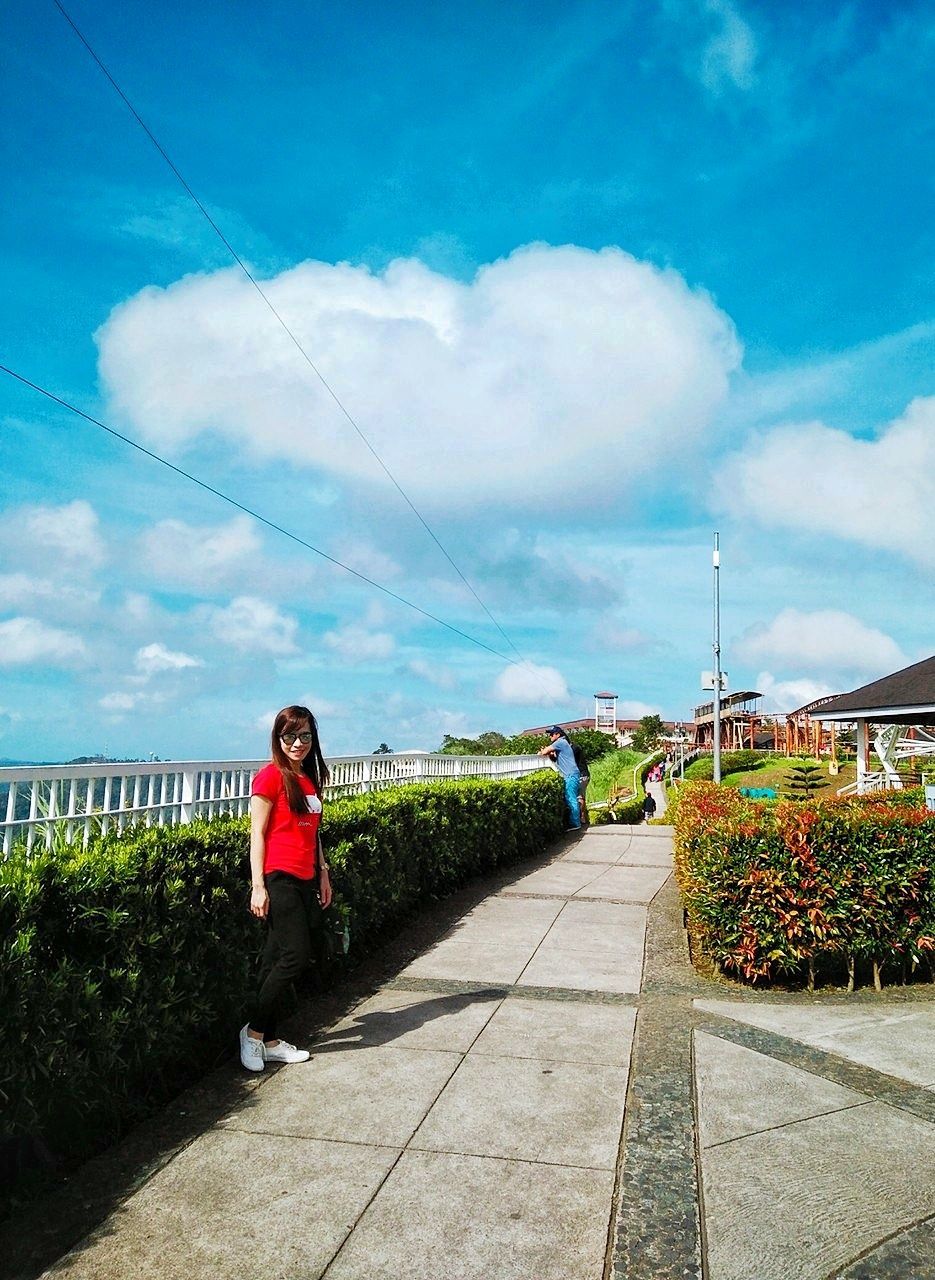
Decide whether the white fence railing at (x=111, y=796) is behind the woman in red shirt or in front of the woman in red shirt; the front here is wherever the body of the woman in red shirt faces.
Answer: behind

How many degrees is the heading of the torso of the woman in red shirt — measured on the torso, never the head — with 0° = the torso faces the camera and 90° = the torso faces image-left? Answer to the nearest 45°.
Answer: approximately 315°

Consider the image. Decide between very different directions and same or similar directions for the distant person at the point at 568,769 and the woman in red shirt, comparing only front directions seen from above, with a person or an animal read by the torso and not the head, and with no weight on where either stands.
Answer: very different directions

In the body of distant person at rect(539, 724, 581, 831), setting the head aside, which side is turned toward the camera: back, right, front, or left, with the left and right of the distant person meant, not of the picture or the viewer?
left

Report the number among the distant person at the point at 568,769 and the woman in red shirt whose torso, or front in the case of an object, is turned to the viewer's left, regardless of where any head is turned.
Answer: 1

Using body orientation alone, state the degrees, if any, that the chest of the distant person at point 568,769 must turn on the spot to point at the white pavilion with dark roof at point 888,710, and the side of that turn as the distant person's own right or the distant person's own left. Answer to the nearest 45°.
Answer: approximately 135° to the distant person's own right

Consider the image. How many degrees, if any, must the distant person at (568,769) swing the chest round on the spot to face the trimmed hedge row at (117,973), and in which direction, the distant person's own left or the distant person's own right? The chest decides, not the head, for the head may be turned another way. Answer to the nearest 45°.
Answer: approximately 90° to the distant person's own left

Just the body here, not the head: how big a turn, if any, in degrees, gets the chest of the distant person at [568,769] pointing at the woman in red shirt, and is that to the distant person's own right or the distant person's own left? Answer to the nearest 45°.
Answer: approximately 90° to the distant person's own left

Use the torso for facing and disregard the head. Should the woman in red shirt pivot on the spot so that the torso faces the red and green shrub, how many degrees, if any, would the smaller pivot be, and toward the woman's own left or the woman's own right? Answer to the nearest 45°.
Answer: approximately 45° to the woman's own left

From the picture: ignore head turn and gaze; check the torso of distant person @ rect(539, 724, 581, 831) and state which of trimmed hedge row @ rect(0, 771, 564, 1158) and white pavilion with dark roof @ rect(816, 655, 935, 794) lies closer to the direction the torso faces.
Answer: the trimmed hedge row
